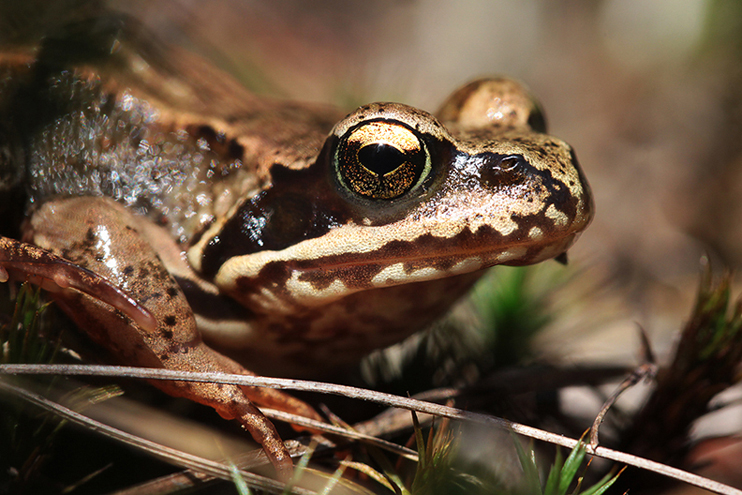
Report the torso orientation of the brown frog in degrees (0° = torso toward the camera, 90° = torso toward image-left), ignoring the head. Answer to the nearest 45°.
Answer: approximately 315°
